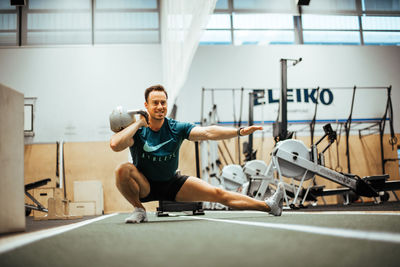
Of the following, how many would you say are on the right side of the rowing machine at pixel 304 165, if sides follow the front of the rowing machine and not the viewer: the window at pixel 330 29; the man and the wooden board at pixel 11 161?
1

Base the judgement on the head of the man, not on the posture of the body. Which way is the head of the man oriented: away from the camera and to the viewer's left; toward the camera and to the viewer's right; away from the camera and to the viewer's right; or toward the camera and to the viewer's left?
toward the camera and to the viewer's right

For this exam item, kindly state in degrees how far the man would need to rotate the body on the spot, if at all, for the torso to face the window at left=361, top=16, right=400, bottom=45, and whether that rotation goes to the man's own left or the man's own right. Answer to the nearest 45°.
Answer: approximately 135° to the man's own left

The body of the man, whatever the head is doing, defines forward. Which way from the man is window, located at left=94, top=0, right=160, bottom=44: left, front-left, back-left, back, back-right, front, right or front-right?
back

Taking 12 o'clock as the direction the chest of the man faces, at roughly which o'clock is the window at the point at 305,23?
The window is roughly at 7 o'clock from the man.

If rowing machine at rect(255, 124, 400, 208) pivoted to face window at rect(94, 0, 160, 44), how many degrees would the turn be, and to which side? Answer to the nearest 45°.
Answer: approximately 45° to its right

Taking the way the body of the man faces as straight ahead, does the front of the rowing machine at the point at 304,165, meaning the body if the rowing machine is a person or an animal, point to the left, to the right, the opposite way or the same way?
to the right

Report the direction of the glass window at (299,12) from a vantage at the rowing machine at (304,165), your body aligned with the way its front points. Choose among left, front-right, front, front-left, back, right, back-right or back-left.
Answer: right

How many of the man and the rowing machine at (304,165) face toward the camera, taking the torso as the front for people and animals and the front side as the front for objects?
1

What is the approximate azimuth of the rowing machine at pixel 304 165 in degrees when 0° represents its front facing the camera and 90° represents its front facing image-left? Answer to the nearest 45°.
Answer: approximately 90°

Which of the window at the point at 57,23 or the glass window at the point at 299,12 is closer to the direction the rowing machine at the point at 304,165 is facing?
the window at the point at 57,23

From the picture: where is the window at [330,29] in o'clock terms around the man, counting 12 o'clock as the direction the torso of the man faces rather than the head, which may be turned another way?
The window is roughly at 7 o'clock from the man.
